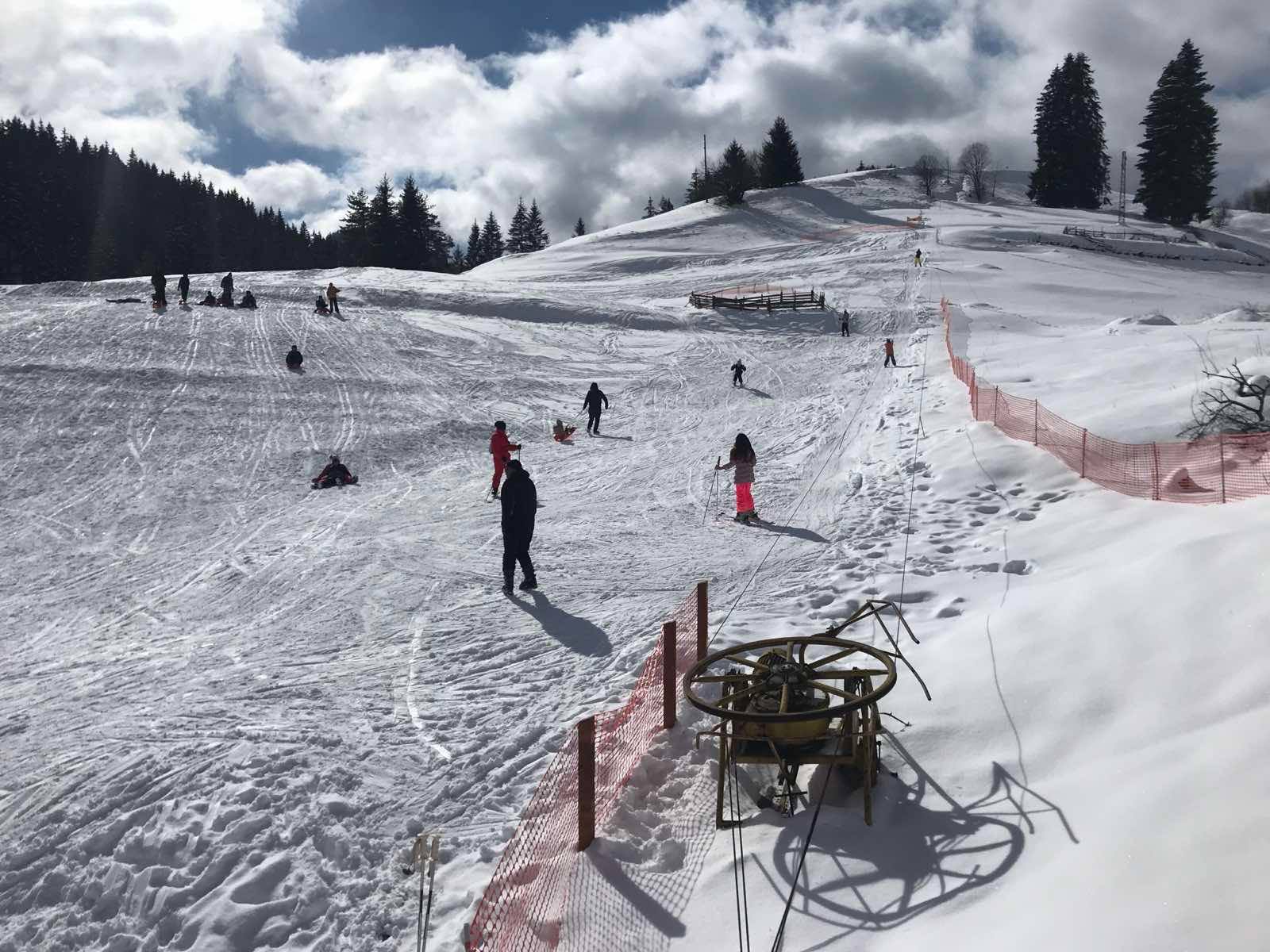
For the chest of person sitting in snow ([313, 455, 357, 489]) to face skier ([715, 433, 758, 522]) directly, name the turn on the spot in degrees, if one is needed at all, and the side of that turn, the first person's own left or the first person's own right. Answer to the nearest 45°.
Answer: approximately 45° to the first person's own left

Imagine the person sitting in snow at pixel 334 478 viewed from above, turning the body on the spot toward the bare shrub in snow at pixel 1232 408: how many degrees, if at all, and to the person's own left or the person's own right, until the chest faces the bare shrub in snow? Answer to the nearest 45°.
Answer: approximately 45° to the person's own left

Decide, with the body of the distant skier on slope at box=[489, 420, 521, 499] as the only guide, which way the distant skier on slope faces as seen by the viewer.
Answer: to the viewer's right

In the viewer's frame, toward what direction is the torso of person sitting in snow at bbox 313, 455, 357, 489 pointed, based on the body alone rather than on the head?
toward the camera

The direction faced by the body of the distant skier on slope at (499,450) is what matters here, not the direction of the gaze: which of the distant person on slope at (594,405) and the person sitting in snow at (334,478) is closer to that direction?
the distant person on slope

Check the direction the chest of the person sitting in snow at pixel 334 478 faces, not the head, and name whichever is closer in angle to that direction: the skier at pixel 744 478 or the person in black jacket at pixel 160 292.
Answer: the skier

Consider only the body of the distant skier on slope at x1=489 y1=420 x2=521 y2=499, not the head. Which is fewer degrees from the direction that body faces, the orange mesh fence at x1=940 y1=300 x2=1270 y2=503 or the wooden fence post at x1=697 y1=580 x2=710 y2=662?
the orange mesh fence

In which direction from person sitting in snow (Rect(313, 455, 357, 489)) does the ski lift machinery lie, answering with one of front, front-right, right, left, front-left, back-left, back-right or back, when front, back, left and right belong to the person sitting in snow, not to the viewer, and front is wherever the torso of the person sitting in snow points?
front
